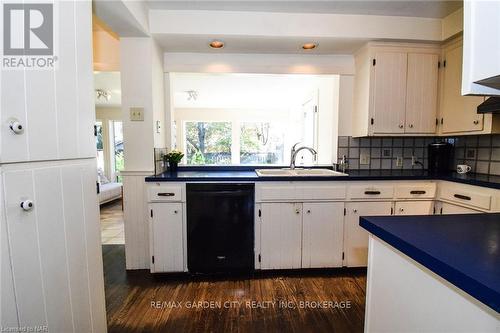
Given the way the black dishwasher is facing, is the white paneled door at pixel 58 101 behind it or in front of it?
in front

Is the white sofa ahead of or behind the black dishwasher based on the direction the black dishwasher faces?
behind

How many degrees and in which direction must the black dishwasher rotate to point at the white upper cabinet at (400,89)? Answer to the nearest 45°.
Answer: approximately 90° to its left

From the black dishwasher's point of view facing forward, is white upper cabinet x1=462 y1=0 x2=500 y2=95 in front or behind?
in front

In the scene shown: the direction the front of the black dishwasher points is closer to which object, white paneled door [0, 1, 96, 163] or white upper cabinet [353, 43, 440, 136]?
the white paneled door

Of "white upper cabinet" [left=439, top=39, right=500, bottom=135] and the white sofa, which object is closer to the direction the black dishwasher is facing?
the white upper cabinet

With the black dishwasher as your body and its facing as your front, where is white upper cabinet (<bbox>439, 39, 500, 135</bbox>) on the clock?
The white upper cabinet is roughly at 9 o'clock from the black dishwasher.

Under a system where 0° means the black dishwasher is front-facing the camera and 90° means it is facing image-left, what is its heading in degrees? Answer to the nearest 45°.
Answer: approximately 0°

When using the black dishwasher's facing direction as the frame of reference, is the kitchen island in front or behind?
in front

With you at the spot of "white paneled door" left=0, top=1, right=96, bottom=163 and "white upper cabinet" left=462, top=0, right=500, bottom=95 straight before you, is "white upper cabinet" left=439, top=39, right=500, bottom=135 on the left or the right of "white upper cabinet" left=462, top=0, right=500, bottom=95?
left
